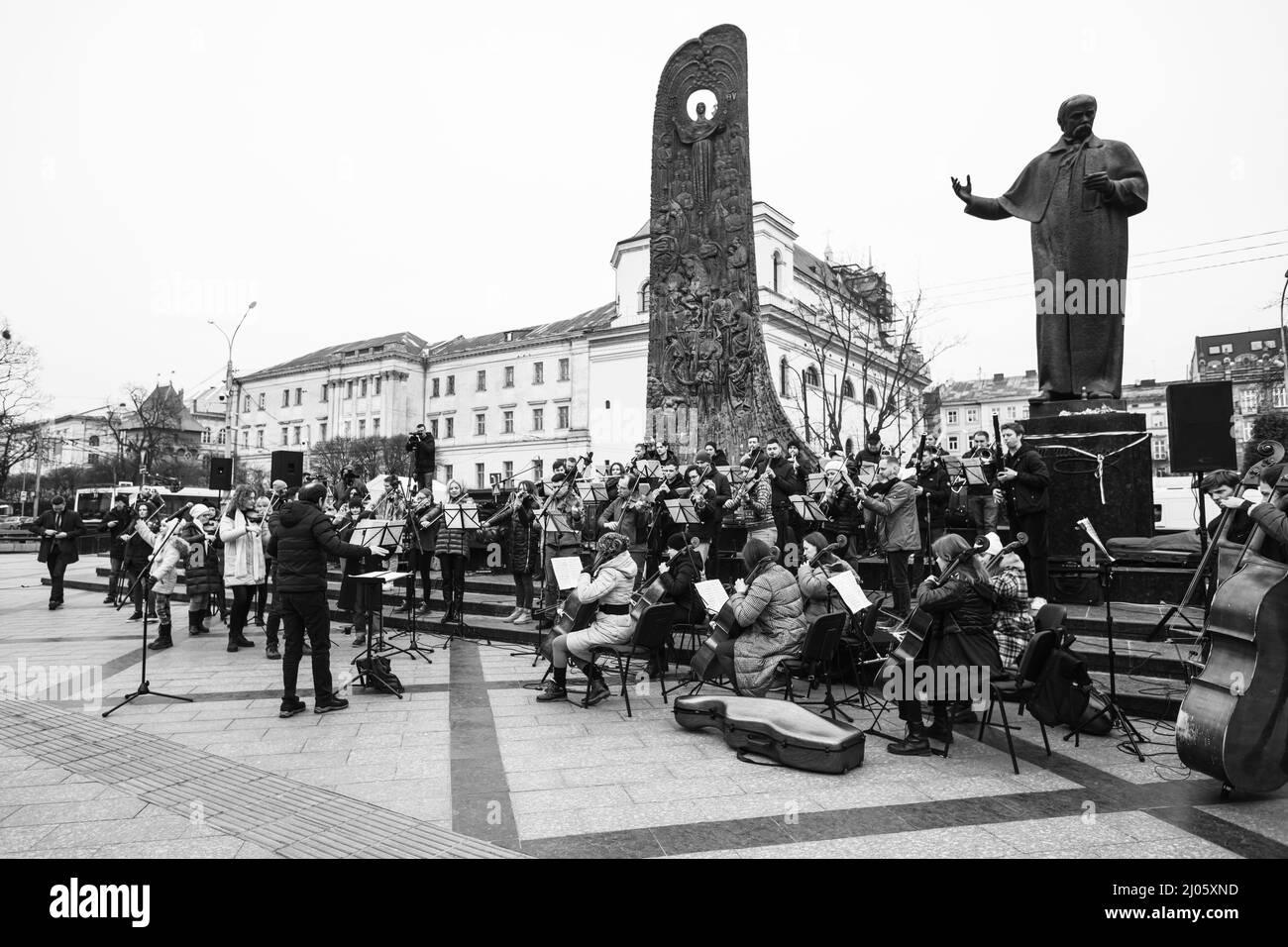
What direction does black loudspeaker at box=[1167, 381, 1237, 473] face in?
toward the camera

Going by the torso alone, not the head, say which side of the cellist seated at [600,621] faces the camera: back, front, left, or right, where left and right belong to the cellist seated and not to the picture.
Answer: left

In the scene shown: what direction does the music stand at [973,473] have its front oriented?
away from the camera

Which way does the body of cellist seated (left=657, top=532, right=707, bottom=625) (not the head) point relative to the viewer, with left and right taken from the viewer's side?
facing to the left of the viewer

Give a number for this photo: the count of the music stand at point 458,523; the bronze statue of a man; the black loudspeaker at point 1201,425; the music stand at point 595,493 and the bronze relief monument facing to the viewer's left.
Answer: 0

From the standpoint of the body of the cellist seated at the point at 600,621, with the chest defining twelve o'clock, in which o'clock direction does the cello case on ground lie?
The cello case on ground is roughly at 8 o'clock from the cellist seated.

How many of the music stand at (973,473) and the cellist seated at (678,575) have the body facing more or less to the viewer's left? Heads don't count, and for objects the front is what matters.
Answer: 1

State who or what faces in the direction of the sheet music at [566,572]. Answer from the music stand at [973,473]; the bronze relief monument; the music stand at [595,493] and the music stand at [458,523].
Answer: the bronze relief monument

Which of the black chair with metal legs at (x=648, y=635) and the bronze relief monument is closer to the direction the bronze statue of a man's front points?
the black chair with metal legs

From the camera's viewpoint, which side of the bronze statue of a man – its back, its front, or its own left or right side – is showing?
front

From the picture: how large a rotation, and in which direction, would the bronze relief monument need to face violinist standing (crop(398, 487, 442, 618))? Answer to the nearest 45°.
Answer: approximately 45° to its right

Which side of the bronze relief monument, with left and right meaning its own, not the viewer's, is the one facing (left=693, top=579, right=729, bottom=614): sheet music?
front

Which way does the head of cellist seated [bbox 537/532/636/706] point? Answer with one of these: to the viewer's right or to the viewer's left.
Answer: to the viewer's left

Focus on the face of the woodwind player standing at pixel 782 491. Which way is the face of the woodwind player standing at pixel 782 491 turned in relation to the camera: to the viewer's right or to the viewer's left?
to the viewer's left

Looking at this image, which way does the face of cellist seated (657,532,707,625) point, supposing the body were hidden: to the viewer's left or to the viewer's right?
to the viewer's left

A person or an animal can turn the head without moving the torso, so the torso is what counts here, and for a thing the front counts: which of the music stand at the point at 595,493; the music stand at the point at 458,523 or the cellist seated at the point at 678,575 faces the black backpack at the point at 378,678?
the cellist seated

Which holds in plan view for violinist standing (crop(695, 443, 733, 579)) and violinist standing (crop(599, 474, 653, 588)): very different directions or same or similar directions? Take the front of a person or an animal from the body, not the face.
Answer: same or similar directions

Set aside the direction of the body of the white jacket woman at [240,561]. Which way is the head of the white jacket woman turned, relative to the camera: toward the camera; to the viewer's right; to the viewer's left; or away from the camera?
to the viewer's right

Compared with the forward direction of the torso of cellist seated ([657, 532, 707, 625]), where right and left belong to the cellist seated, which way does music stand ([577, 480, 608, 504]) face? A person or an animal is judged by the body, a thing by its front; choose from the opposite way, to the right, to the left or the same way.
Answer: to the right
